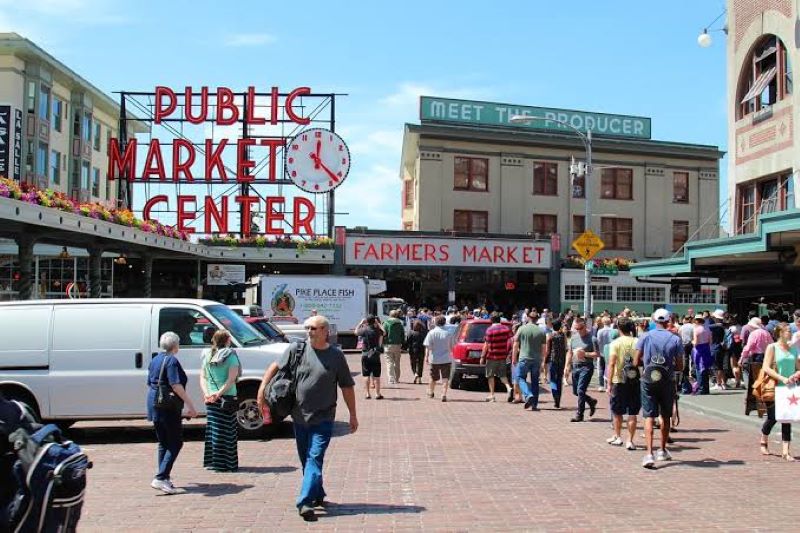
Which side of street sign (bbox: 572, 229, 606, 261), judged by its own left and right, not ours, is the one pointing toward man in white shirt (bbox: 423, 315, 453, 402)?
front

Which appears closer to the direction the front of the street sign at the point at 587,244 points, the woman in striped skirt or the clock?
the woman in striped skirt

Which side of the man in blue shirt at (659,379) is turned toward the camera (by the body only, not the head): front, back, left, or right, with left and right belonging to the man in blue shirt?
back

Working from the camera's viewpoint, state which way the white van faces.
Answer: facing to the right of the viewer

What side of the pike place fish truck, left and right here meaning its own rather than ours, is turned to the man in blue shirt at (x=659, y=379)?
right

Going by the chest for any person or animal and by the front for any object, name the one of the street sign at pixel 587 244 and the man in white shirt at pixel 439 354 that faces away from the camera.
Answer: the man in white shirt

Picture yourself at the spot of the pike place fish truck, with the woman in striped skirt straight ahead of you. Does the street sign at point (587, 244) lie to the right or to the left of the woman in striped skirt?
left

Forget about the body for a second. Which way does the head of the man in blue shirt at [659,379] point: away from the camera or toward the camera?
away from the camera

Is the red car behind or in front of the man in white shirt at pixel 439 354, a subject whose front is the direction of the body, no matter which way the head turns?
in front

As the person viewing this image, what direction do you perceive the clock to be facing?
facing the viewer

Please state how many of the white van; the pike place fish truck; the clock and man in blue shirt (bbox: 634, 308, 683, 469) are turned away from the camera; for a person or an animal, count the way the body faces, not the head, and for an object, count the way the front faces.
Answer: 1

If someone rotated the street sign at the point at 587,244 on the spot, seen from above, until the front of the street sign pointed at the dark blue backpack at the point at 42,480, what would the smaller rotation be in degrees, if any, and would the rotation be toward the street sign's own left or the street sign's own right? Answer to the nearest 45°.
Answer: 0° — it already faces it

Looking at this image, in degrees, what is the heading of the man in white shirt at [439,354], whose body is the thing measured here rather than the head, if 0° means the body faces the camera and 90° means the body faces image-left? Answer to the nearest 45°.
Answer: approximately 180°

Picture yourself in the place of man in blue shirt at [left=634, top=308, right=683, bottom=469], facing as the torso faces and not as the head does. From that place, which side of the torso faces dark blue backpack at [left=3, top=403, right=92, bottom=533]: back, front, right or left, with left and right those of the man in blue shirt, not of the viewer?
back
